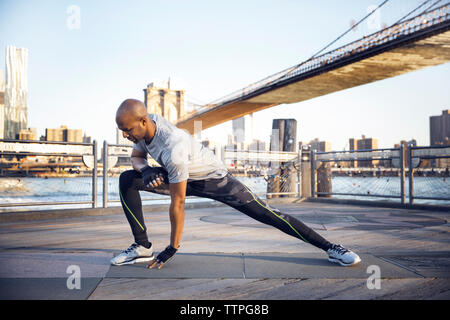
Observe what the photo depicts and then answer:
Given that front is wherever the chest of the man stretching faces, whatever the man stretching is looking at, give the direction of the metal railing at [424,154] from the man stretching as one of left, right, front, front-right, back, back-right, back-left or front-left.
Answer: back

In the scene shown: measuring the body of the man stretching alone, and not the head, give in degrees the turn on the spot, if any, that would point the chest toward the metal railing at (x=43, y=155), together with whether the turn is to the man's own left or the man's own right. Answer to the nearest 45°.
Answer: approximately 90° to the man's own right

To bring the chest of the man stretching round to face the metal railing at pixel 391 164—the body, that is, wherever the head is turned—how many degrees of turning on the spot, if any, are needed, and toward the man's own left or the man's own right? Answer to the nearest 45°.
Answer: approximately 180°

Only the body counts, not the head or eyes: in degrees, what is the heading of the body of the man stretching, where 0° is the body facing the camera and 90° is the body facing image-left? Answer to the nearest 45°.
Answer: approximately 45°

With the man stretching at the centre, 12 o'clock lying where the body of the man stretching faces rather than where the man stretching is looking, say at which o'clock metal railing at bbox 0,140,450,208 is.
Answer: The metal railing is roughly at 5 o'clock from the man stretching.

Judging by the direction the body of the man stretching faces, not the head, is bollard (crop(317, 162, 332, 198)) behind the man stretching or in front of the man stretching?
behind
